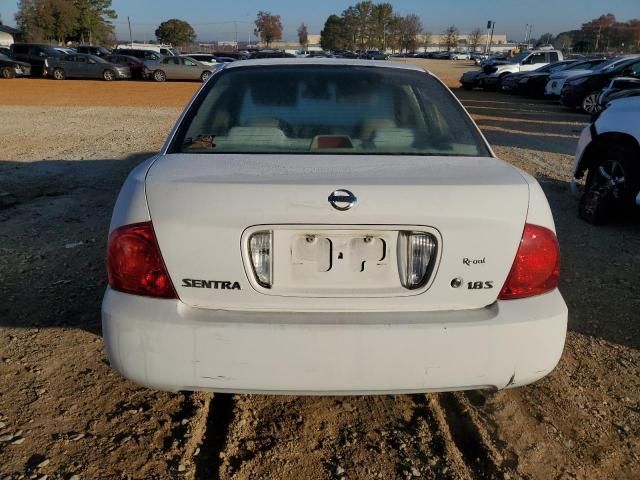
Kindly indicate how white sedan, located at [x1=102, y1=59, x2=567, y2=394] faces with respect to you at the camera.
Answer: facing away from the viewer

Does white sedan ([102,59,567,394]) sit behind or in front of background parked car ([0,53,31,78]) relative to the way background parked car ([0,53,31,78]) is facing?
in front

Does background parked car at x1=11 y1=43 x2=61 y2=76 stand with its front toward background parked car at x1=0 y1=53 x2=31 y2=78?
no

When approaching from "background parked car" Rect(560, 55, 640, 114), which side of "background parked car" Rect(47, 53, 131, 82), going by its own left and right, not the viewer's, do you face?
front

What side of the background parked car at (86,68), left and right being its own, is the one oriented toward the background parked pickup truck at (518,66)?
front

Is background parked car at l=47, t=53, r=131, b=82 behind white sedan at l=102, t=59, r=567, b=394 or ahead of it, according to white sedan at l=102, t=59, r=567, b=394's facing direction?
ahead

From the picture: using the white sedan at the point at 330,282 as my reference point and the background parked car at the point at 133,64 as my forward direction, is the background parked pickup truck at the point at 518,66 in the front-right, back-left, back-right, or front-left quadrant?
front-right

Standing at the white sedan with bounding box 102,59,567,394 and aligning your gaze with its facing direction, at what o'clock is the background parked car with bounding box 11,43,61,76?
The background parked car is roughly at 11 o'clock from the white sedan.

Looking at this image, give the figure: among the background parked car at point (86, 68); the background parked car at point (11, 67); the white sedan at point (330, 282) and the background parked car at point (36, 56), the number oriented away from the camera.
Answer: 1
